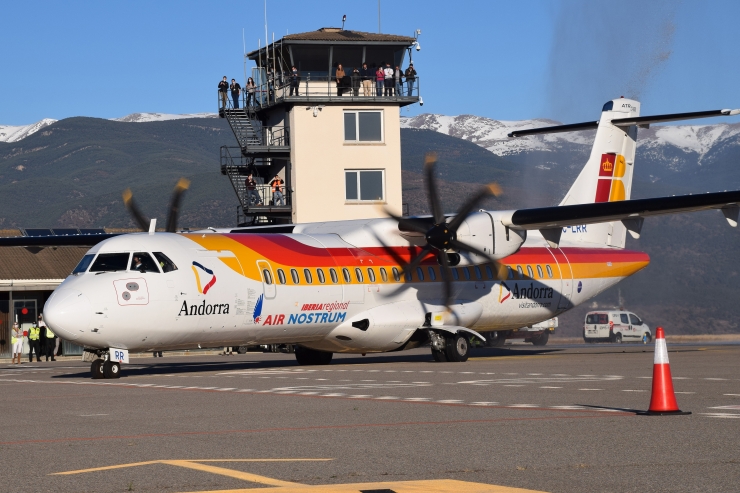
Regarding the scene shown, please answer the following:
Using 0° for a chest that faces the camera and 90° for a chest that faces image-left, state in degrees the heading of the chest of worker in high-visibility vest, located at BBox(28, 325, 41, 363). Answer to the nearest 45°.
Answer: approximately 0°

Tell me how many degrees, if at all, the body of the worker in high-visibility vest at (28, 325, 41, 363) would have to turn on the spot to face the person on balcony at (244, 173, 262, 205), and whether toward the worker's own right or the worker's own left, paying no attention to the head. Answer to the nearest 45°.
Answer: approximately 135° to the worker's own left

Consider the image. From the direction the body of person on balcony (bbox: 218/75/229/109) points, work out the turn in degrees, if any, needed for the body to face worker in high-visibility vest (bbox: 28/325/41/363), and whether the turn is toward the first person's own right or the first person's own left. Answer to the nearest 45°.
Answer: approximately 45° to the first person's own right

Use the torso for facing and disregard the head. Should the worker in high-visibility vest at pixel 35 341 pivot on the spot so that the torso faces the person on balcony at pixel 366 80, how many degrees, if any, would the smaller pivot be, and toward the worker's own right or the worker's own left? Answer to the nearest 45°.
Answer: approximately 90° to the worker's own left

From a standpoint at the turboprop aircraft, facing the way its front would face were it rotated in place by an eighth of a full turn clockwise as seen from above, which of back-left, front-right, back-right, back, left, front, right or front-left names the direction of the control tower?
right

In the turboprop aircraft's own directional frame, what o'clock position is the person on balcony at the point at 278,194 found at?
The person on balcony is roughly at 4 o'clock from the turboprop aircraft.

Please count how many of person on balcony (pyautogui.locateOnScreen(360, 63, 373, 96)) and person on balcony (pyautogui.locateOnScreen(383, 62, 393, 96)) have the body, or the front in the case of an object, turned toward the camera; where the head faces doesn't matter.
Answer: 2
